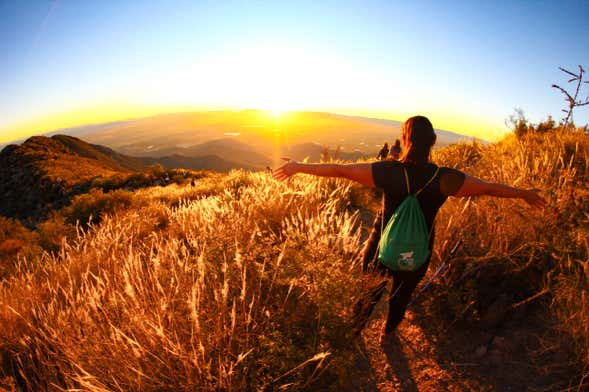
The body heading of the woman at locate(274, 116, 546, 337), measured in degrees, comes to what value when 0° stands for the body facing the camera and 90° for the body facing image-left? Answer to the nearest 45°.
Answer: approximately 180°

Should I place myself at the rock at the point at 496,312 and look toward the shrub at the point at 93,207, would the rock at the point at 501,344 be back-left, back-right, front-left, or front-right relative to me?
back-left

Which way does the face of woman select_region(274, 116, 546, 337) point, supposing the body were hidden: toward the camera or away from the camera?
away from the camera
